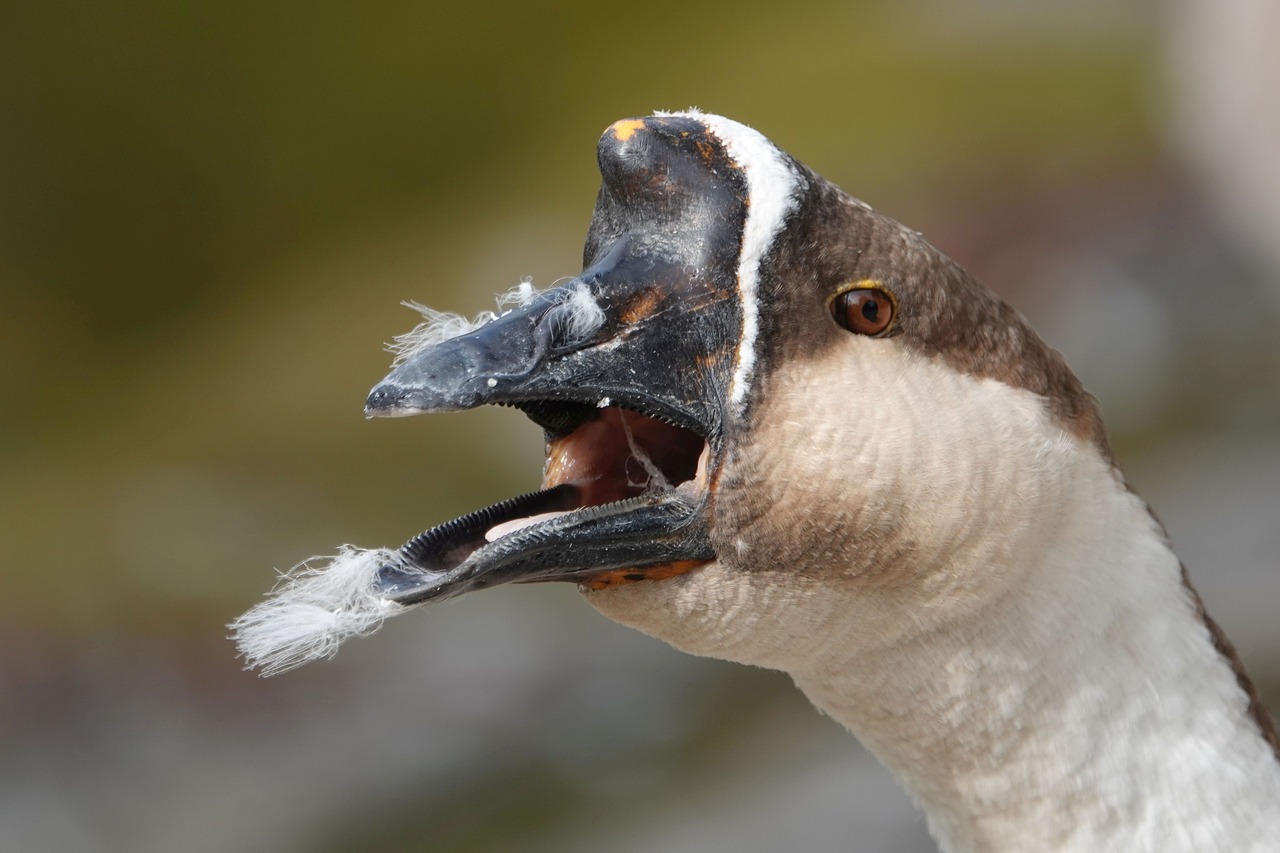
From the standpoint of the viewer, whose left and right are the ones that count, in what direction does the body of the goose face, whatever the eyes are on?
facing to the left of the viewer
